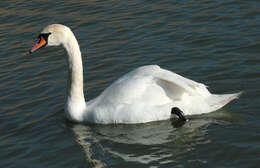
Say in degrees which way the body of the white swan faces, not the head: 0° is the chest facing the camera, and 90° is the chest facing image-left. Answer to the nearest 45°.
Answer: approximately 90°
